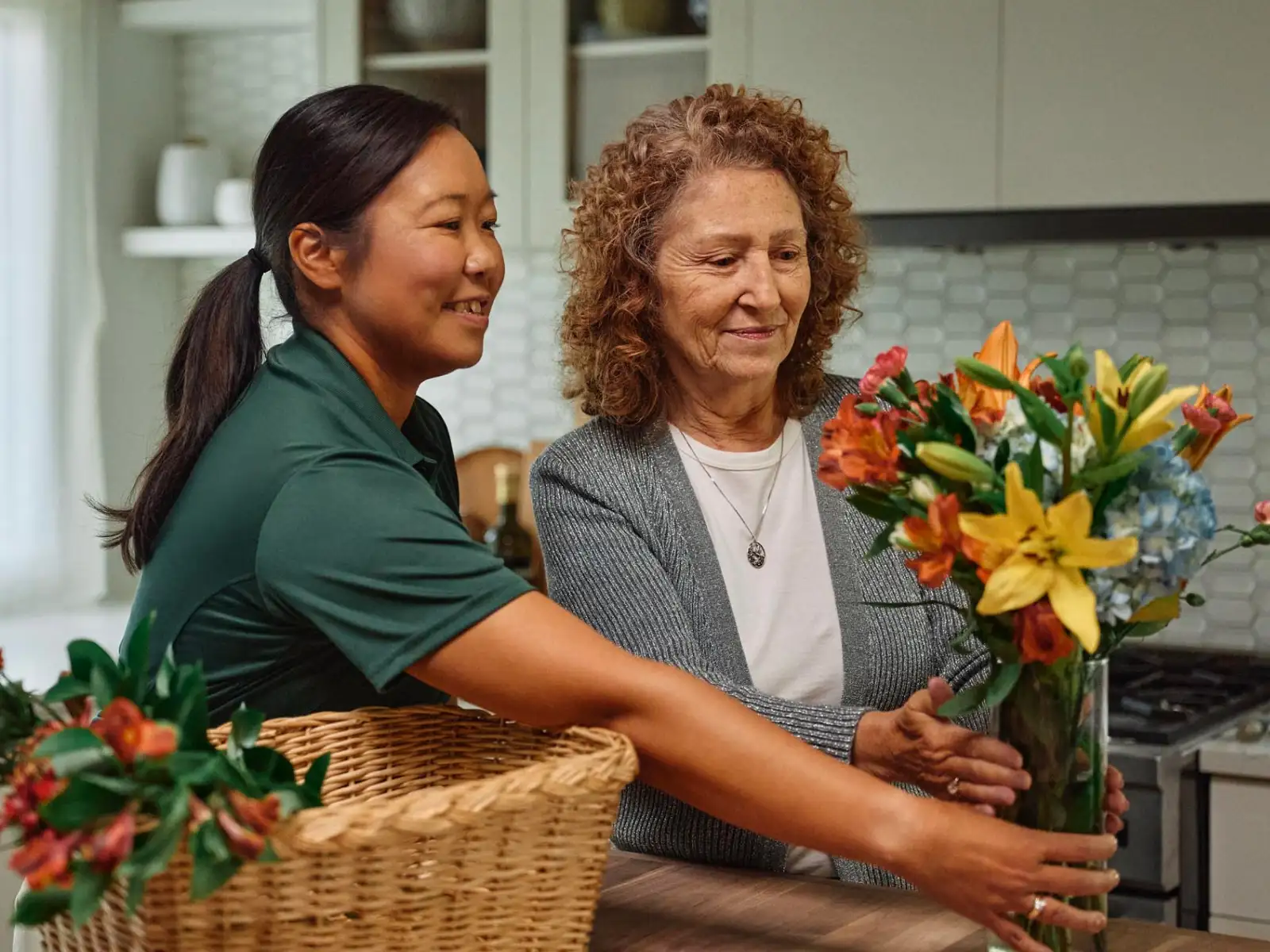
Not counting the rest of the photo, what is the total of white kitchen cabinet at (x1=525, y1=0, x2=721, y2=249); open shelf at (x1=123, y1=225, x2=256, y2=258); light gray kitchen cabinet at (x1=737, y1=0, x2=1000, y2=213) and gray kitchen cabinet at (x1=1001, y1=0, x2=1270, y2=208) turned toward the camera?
4

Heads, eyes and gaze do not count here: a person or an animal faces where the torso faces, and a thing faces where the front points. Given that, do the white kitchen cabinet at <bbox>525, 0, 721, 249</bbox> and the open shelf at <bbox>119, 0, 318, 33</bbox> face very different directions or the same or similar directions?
same or similar directions

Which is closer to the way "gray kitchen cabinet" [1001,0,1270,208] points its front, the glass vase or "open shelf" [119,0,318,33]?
the glass vase

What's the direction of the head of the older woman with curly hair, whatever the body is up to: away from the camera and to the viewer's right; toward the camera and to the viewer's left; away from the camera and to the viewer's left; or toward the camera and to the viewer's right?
toward the camera and to the viewer's right

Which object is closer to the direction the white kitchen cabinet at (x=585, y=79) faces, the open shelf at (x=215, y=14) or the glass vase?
the glass vase

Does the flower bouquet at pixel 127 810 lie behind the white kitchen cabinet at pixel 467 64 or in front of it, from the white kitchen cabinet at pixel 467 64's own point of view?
in front

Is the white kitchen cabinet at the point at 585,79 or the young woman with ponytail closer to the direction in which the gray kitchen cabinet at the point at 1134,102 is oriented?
the young woman with ponytail

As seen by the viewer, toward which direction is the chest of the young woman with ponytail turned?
to the viewer's right

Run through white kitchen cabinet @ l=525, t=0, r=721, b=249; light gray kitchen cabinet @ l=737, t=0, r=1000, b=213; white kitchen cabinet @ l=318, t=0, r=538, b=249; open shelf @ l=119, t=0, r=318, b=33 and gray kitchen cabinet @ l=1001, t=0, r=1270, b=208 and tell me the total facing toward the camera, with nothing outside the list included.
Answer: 5

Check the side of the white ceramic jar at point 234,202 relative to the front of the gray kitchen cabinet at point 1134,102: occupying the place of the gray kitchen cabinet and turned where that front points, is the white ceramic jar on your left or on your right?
on your right

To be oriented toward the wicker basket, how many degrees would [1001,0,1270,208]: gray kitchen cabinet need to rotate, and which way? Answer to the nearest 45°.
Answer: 0° — it already faces it

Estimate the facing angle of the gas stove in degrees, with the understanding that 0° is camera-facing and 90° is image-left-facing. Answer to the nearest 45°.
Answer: approximately 45°

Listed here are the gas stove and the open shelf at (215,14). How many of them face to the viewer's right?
0

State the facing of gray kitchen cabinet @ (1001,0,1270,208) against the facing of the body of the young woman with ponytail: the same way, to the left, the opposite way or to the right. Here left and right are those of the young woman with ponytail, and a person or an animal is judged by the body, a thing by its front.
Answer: to the right

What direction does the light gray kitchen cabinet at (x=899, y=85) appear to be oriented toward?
toward the camera

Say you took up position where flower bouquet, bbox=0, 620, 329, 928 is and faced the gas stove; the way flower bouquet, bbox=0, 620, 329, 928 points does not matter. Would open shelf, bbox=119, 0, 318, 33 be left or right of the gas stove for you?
left

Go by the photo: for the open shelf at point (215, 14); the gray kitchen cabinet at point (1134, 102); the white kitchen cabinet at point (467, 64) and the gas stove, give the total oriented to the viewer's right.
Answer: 0

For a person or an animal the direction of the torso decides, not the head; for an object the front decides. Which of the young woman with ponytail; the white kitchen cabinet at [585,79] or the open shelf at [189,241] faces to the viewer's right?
the young woman with ponytail

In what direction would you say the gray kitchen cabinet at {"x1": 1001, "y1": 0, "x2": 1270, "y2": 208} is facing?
toward the camera

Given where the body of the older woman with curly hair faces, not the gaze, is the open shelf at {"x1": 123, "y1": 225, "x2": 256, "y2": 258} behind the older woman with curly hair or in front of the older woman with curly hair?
behind

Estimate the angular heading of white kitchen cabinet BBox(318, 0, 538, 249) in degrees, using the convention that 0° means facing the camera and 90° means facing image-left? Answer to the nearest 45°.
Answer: approximately 0°

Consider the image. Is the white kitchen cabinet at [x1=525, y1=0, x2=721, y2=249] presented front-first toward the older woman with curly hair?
yes
